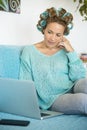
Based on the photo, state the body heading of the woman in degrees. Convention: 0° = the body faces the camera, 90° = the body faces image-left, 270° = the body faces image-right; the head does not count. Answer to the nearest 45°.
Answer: approximately 0°
